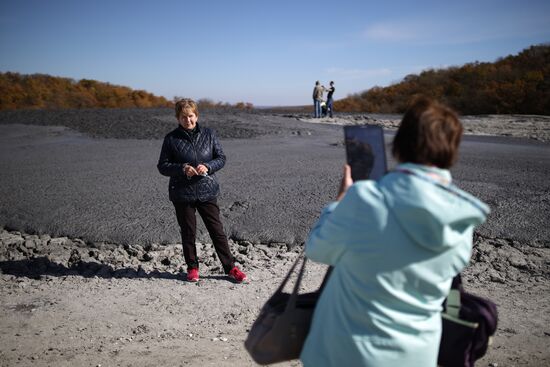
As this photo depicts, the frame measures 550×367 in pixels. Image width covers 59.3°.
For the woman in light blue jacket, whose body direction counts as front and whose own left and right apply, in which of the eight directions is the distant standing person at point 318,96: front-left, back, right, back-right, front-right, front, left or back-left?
front-right

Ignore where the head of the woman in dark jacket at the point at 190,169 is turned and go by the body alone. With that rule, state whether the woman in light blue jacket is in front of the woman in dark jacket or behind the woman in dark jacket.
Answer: in front

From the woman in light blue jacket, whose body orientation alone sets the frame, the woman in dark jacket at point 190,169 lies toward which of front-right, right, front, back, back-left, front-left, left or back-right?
front

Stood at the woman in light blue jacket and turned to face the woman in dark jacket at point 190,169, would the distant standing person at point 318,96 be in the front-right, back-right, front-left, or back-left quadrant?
front-right

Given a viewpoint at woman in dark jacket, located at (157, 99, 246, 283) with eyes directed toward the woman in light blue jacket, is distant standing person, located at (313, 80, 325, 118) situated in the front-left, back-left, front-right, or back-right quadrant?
back-left

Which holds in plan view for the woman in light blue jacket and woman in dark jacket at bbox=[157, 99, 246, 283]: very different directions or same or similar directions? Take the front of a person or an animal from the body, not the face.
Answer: very different directions

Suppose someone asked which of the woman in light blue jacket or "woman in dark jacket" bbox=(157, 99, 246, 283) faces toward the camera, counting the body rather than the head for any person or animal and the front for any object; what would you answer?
the woman in dark jacket

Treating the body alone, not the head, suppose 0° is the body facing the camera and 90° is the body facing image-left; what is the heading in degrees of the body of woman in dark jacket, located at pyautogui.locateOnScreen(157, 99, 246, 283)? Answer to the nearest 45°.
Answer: approximately 0°

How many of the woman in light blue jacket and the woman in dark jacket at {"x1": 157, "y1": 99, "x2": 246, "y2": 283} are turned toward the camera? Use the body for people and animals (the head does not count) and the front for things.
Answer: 1

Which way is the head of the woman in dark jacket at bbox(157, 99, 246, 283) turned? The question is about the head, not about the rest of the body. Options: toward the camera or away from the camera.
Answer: toward the camera

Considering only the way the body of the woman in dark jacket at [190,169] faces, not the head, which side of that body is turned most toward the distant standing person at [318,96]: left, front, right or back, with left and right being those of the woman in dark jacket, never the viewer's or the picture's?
back

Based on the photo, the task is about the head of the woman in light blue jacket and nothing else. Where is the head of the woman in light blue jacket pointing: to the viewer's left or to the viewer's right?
to the viewer's left

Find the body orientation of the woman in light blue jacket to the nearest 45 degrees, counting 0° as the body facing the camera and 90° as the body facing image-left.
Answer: approximately 135°
